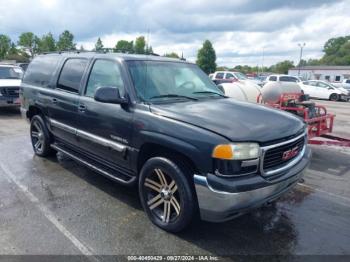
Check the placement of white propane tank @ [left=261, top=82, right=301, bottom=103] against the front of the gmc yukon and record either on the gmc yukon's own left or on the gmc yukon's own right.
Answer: on the gmc yukon's own left

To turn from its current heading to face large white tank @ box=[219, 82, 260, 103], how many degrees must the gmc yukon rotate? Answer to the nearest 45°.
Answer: approximately 135° to its left

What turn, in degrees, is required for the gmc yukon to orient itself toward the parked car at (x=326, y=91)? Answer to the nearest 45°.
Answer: approximately 90° to its left

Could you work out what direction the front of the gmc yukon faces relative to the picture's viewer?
facing the viewer and to the right of the viewer

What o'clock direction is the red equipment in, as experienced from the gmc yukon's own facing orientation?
The red equipment is roughly at 9 o'clock from the gmc yukon.

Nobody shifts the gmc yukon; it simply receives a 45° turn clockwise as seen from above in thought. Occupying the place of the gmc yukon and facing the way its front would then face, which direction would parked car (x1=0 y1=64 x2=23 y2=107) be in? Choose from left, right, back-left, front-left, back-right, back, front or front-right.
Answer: back-right
